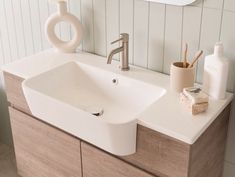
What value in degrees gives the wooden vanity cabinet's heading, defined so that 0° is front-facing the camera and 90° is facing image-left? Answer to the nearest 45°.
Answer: approximately 45°
